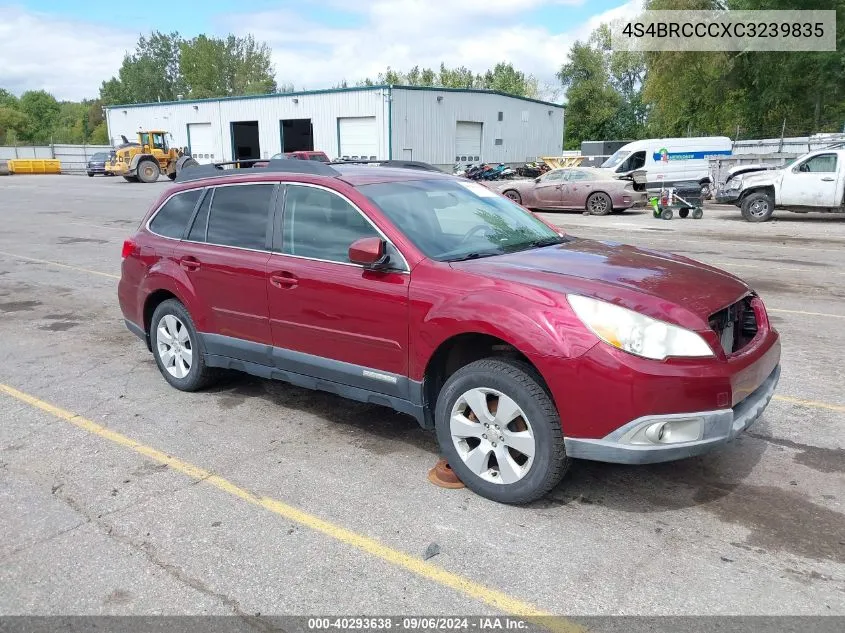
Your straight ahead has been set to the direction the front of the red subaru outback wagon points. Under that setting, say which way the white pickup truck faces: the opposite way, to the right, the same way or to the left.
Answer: the opposite way

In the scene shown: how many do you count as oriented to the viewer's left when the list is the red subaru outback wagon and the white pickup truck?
1

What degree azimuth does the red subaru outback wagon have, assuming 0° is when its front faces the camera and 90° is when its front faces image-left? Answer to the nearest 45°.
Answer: approximately 315°

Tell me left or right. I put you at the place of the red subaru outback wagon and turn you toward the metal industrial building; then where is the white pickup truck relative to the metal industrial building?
right

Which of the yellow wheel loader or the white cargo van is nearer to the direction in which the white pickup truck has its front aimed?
the yellow wheel loader

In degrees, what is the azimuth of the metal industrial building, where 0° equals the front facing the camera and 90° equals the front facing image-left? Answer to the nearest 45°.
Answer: approximately 45°

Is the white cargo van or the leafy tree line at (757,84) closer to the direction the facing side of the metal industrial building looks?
the white cargo van

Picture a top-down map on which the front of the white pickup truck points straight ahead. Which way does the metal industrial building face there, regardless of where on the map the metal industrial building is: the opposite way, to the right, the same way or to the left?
to the left

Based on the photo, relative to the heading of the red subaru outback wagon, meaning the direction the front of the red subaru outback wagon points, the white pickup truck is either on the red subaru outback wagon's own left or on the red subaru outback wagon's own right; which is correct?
on the red subaru outback wagon's own left

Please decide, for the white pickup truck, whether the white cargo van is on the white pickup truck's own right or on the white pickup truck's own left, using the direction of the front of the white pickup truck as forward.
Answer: on the white pickup truck's own right

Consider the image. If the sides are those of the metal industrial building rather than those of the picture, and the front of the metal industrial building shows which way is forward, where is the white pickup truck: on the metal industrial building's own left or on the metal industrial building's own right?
on the metal industrial building's own left

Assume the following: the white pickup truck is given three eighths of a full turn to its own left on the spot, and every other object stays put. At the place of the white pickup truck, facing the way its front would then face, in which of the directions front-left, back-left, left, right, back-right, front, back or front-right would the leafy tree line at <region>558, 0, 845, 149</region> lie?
back-left

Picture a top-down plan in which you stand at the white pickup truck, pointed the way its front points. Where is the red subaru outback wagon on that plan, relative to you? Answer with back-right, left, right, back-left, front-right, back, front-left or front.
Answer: left

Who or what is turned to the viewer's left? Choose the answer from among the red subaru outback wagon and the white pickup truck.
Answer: the white pickup truck

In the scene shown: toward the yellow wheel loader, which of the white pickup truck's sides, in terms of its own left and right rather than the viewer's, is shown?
front

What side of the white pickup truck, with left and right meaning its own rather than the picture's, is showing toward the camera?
left

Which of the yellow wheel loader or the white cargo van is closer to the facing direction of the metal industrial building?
the yellow wheel loader
